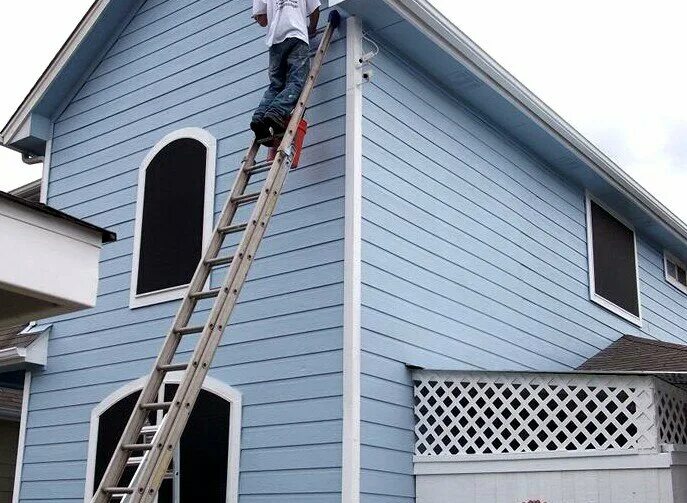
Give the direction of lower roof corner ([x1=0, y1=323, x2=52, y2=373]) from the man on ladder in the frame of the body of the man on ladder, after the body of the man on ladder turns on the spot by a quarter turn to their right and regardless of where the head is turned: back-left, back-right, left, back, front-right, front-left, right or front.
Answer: back

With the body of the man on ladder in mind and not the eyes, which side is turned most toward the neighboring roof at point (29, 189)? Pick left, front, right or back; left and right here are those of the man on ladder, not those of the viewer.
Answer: left

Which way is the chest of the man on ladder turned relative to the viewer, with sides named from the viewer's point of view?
facing away from the viewer and to the right of the viewer
